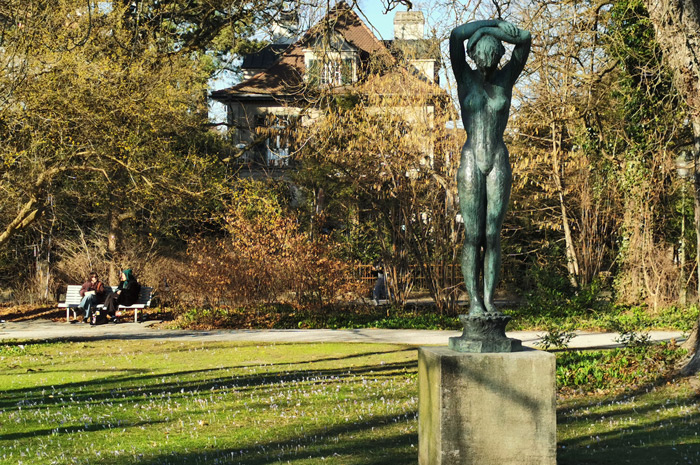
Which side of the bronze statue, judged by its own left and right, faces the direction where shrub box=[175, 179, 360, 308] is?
back

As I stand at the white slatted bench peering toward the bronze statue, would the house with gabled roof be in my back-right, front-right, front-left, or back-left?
back-left

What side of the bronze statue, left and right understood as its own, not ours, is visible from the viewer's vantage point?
front

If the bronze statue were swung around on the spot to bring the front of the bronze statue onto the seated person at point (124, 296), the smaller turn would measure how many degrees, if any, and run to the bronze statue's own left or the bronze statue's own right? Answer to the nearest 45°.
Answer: approximately 135° to the bronze statue's own right

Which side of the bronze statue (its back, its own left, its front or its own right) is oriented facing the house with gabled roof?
back

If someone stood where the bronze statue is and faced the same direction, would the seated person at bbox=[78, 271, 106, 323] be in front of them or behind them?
behind
